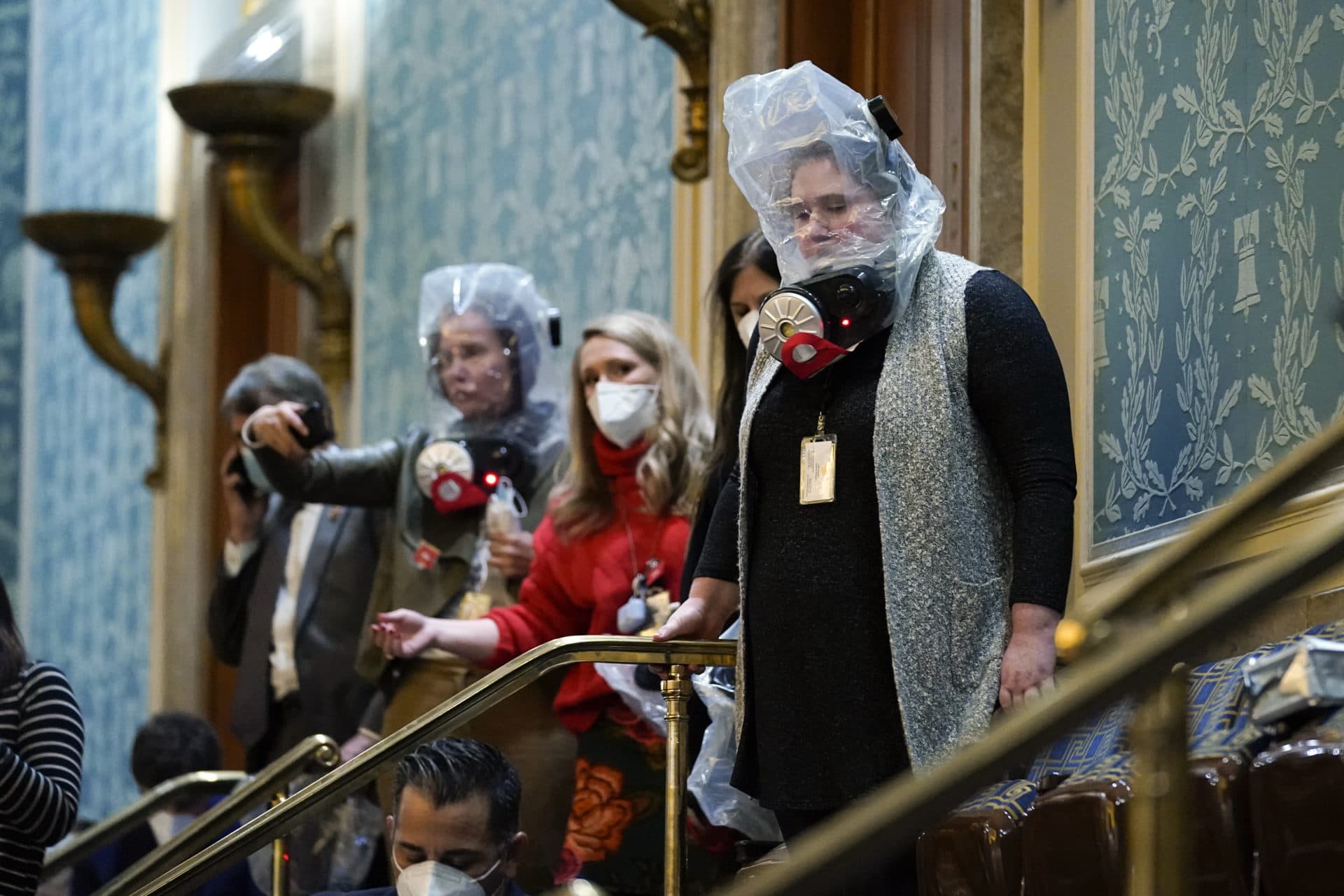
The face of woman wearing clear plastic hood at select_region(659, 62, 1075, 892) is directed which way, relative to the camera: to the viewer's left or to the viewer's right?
to the viewer's left

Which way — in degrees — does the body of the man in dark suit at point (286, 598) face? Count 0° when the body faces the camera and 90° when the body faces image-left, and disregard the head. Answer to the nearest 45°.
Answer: approximately 0°

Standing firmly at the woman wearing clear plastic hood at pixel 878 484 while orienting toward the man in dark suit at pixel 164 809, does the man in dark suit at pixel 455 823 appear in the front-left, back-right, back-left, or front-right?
front-left

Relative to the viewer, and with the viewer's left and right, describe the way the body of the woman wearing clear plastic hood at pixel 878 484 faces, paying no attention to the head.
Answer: facing the viewer and to the left of the viewer

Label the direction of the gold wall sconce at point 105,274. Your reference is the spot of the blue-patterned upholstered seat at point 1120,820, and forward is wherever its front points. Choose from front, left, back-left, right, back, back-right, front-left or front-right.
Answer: right

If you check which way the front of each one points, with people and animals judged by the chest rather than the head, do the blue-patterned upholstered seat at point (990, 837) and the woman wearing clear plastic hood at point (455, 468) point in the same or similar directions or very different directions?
same or similar directions

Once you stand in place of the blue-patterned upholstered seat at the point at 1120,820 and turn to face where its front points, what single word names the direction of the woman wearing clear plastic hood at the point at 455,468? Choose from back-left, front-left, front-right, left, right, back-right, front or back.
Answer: right

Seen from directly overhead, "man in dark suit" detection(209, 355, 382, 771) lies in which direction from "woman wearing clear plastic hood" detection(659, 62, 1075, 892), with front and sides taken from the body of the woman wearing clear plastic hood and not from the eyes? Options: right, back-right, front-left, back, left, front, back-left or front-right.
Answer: right

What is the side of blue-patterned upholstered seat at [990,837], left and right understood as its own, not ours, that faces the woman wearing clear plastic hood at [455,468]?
right
